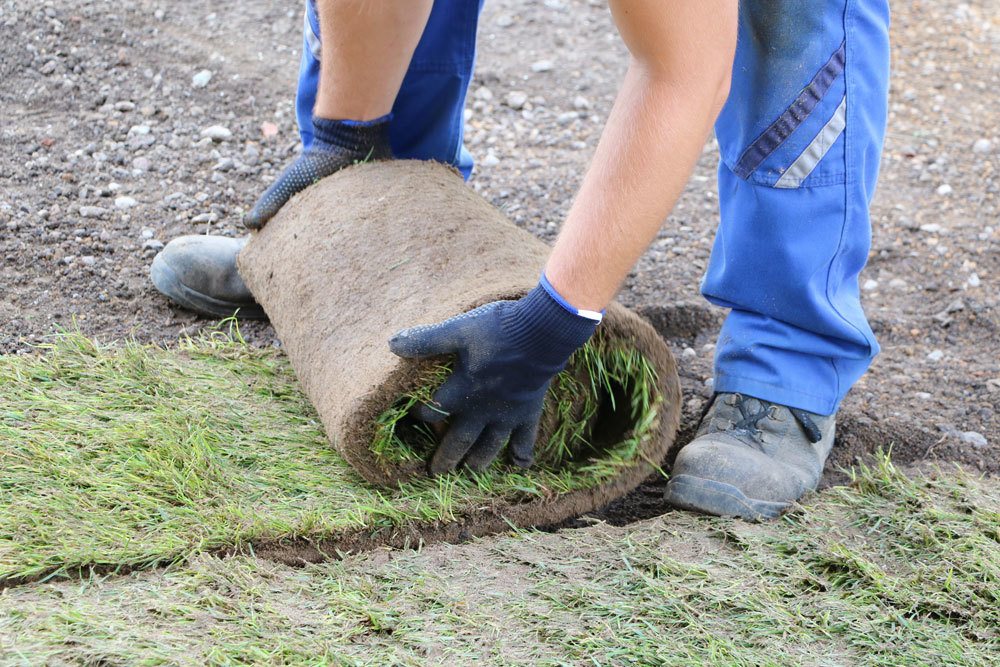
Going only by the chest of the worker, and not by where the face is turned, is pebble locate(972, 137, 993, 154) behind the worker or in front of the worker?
behind

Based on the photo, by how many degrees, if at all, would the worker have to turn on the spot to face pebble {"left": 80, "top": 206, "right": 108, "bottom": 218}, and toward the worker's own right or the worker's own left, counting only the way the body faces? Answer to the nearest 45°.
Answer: approximately 90° to the worker's own right

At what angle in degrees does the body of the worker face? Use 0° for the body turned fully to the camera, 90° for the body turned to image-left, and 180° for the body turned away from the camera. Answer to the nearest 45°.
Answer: approximately 45°

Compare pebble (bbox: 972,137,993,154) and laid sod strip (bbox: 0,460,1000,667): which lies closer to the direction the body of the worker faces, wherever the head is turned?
the laid sod strip

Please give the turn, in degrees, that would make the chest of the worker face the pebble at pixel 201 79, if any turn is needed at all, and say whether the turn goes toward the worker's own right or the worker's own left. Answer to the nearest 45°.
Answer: approximately 90° to the worker's own right

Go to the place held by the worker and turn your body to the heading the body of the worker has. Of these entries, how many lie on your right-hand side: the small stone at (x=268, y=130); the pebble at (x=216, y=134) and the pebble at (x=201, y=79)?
3

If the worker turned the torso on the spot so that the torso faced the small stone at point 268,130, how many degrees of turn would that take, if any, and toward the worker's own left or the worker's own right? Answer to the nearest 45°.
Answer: approximately 90° to the worker's own right

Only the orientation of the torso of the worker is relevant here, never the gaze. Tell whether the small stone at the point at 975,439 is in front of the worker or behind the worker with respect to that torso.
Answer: behind
